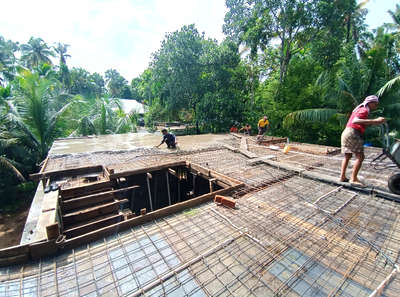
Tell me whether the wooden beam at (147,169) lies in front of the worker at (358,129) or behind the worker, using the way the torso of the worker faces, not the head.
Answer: behind

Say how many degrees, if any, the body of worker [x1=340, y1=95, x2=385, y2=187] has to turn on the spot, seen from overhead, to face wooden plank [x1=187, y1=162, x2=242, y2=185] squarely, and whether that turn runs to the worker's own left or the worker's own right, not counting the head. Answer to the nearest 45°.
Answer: approximately 180°

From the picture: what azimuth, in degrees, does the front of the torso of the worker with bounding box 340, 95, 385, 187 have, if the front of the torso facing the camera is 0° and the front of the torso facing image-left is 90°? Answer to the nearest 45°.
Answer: approximately 270°

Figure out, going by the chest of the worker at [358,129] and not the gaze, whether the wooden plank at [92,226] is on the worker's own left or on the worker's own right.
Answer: on the worker's own right

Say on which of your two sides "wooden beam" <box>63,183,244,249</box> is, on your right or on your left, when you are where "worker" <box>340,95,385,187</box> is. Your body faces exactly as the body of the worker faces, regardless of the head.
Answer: on your right
